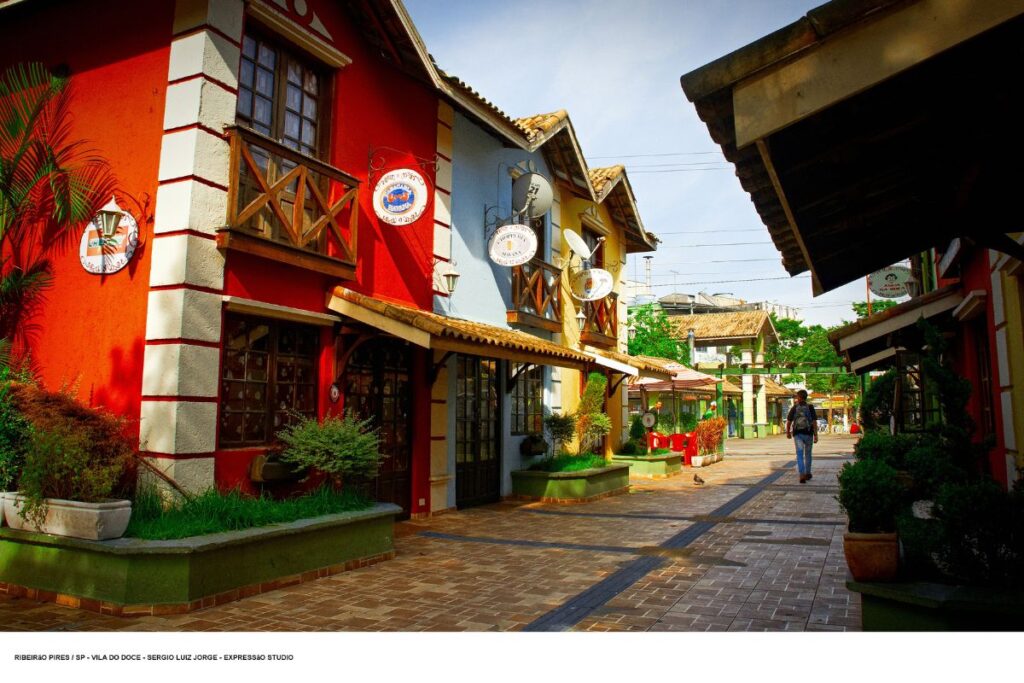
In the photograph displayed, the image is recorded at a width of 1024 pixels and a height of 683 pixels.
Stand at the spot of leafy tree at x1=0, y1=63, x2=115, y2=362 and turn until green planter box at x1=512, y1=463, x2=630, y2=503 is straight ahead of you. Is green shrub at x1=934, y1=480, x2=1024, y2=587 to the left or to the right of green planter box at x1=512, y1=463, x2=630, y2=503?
right

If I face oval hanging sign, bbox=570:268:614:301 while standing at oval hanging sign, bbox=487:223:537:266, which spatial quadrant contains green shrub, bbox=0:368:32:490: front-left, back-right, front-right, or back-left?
back-left

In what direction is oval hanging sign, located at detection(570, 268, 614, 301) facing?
toward the camera

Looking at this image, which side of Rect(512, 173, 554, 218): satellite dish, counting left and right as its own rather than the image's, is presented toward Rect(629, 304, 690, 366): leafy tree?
back

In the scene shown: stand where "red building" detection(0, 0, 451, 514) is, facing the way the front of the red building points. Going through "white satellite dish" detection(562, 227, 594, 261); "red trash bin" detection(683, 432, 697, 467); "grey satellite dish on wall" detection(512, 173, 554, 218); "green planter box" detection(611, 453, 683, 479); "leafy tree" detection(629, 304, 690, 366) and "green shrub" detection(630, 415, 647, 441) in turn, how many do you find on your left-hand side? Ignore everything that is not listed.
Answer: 6

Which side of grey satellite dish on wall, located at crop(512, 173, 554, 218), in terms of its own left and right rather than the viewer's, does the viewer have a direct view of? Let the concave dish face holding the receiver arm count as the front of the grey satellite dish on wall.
front

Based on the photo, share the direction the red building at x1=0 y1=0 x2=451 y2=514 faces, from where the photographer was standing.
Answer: facing the viewer and to the right of the viewer

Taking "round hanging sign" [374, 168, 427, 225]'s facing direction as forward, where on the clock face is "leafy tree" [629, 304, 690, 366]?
The leafy tree is roughly at 7 o'clock from the round hanging sign.

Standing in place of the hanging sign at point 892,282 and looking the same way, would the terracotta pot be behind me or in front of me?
in front

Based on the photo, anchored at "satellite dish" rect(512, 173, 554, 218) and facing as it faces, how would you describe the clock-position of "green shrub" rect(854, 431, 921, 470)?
The green shrub is roughly at 10 o'clock from the satellite dish.

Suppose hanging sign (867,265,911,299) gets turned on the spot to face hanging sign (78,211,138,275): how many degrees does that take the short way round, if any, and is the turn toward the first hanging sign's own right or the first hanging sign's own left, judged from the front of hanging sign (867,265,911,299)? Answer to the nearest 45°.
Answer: approximately 45° to the first hanging sign's own right

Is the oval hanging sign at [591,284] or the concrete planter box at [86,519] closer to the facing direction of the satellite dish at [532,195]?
the concrete planter box

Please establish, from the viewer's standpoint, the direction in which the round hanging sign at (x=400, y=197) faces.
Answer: facing the viewer
